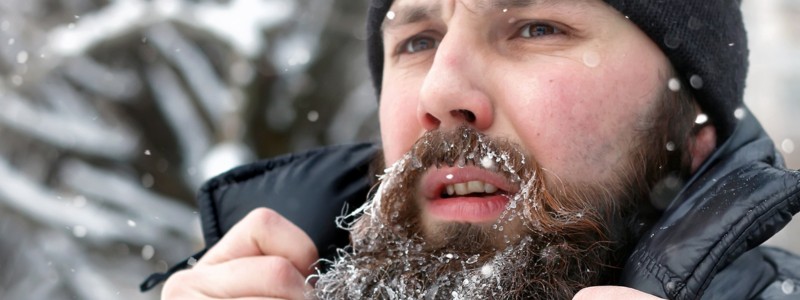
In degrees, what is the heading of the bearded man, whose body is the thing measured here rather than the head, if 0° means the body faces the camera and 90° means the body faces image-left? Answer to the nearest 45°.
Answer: approximately 45°
